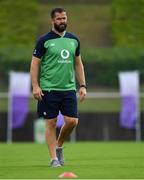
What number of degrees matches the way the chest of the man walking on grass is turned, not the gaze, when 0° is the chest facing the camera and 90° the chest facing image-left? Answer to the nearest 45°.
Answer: approximately 315°

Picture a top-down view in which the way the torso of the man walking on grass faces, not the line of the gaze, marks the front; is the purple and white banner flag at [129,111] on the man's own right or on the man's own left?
on the man's own left

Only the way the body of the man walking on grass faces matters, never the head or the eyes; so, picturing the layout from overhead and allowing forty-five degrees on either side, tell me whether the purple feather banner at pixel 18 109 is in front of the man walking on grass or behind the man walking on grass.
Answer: behind
